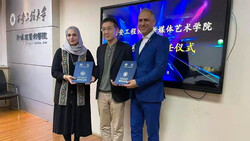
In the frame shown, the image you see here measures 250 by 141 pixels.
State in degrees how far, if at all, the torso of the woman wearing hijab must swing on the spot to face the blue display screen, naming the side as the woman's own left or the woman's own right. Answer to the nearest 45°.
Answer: approximately 90° to the woman's own left

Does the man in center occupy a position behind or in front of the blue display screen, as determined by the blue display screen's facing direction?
in front

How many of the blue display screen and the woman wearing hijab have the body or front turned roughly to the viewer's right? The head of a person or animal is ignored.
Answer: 0

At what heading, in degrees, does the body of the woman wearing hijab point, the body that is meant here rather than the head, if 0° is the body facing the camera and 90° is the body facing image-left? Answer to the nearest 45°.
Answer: approximately 0°

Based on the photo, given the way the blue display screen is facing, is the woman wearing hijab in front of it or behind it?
in front

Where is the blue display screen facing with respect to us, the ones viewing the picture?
facing the viewer and to the left of the viewer
